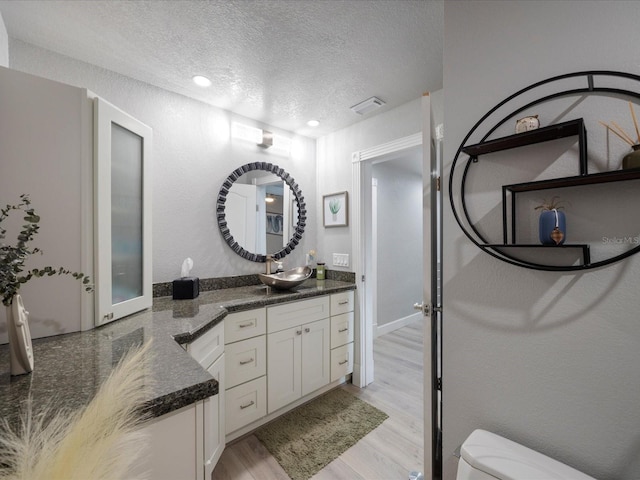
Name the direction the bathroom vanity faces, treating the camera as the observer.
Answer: facing the viewer and to the right of the viewer

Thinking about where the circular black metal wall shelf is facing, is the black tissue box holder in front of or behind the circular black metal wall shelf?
in front

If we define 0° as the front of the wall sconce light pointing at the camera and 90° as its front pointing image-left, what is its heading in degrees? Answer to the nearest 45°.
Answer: approximately 315°

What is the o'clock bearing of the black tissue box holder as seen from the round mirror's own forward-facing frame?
The black tissue box holder is roughly at 3 o'clock from the round mirror.

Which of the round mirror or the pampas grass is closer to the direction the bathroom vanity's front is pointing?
the pampas grass

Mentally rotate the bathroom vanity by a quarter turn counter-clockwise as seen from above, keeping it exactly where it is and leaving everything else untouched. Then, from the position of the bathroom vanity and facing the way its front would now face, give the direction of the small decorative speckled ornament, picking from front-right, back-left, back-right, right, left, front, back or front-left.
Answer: right

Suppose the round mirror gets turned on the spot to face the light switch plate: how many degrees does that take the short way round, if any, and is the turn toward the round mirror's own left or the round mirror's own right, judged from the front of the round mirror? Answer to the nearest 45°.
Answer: approximately 45° to the round mirror's own left

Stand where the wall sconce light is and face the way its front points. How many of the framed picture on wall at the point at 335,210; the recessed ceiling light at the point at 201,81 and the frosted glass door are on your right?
2
